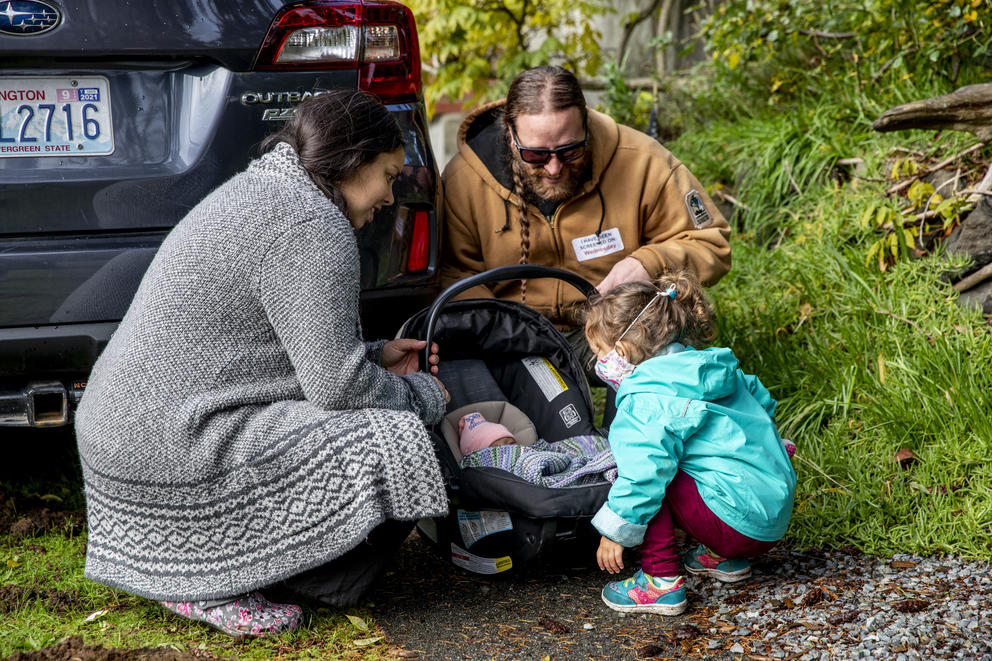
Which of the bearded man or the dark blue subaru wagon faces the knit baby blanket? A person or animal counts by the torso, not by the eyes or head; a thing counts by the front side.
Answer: the bearded man

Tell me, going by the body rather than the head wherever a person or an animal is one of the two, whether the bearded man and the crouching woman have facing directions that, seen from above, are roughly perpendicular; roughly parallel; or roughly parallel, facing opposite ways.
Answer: roughly perpendicular

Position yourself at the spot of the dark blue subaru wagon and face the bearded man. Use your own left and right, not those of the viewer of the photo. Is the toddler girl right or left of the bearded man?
right

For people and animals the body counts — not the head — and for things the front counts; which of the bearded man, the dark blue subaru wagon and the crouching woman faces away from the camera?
the dark blue subaru wagon

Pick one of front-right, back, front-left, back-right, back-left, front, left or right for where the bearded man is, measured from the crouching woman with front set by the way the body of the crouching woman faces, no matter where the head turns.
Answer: front-left

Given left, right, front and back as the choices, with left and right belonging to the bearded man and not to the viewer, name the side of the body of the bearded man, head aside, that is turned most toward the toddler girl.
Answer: front

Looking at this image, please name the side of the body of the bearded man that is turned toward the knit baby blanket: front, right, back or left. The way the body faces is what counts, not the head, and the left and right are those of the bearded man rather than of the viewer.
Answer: front

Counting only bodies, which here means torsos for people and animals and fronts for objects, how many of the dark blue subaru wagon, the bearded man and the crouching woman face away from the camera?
1

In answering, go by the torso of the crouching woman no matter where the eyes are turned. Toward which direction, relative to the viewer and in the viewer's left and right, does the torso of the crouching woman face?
facing to the right of the viewer

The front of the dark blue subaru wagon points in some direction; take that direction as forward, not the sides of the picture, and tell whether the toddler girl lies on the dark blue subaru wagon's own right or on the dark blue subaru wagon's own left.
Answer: on the dark blue subaru wagon's own right

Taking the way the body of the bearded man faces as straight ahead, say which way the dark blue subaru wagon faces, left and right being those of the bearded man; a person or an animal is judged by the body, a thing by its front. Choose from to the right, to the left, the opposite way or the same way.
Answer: the opposite way

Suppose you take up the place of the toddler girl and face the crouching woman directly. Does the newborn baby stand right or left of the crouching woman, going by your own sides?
right

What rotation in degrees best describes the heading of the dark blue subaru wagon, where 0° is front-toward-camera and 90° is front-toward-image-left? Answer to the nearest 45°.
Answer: approximately 180°

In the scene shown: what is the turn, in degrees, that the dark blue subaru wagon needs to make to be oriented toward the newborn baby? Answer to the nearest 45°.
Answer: approximately 180°

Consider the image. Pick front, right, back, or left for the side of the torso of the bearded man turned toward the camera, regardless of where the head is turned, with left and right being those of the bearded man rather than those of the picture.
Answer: front
